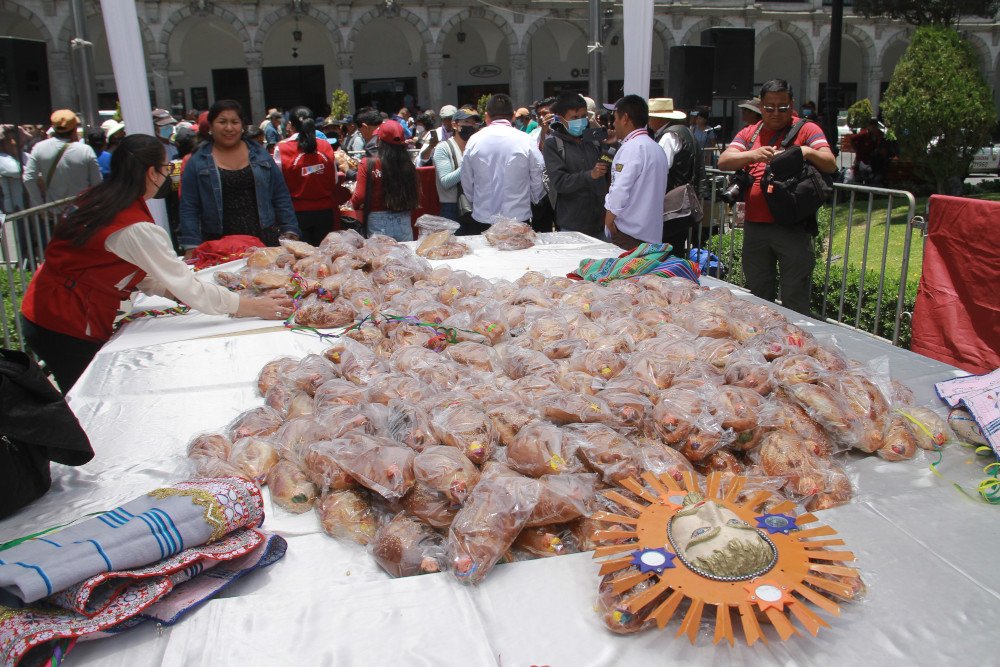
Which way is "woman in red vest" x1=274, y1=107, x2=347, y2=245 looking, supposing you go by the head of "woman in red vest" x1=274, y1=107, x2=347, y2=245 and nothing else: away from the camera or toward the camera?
away from the camera

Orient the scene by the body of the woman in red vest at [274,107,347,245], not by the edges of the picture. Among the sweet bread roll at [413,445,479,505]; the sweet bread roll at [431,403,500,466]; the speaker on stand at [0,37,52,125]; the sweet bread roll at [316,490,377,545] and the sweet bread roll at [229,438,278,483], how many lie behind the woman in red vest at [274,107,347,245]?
4

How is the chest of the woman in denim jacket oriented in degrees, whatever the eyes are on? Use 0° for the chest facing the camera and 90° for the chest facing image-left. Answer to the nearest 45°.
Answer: approximately 0°

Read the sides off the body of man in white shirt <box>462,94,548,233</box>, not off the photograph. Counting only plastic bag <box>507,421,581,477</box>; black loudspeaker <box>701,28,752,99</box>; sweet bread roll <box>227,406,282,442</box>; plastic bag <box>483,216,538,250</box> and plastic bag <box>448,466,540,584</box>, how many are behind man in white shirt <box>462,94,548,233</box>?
4

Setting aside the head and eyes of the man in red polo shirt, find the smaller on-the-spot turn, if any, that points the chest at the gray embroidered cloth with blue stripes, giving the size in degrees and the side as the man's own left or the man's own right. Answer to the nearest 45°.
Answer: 0° — they already face it

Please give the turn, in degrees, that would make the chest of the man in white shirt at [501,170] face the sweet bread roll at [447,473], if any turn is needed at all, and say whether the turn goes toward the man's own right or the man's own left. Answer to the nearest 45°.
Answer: approximately 180°

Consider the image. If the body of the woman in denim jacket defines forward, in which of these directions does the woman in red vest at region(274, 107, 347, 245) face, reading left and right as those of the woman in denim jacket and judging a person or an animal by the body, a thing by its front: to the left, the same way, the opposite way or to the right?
the opposite way

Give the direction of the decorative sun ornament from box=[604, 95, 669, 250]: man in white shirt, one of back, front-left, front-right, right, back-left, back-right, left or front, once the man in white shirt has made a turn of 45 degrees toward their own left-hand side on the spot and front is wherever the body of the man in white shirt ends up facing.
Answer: left

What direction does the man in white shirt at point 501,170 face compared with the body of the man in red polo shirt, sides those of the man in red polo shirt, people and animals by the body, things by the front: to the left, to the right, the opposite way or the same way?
the opposite way

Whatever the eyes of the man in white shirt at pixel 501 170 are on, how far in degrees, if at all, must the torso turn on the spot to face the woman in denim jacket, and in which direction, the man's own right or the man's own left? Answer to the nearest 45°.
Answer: approximately 135° to the man's own left

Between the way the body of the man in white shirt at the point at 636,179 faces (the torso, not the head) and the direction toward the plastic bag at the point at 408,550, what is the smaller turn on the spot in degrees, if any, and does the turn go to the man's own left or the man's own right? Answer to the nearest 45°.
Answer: approximately 135° to the man's own left

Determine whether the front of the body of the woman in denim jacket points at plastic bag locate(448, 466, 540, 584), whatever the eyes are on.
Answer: yes

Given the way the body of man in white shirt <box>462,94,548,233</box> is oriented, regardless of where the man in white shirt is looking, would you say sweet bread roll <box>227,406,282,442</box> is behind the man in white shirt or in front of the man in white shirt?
behind

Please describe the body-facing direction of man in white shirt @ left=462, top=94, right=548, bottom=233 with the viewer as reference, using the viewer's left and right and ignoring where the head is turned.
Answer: facing away from the viewer

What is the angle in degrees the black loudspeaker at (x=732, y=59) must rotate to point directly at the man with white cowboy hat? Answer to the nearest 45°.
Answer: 0° — it already faces them

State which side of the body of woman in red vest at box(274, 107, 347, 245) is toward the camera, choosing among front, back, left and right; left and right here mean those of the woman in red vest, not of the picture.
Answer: back
